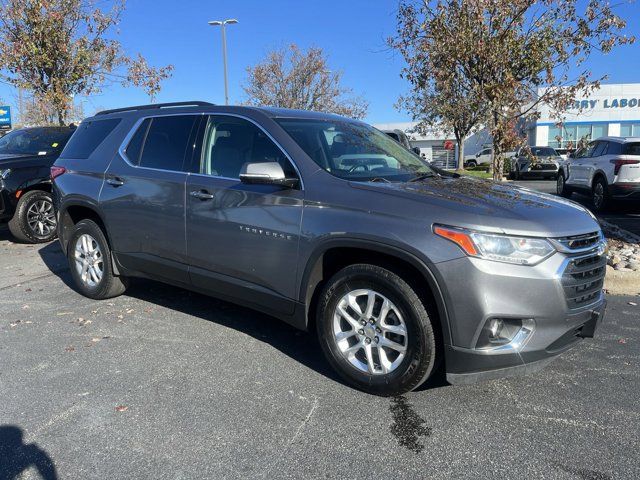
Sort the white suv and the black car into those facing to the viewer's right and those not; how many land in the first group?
0

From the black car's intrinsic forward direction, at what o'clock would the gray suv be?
The gray suv is roughly at 10 o'clock from the black car.

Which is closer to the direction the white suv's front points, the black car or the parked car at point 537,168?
the parked car

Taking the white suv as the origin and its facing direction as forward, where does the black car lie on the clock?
The black car is roughly at 9 o'clock from the white suv.

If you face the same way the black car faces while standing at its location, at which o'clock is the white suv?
The white suv is roughly at 8 o'clock from the black car.

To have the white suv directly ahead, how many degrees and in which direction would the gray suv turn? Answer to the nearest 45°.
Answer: approximately 90° to its left

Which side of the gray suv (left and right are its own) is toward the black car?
back

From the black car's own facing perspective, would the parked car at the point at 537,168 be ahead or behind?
behind

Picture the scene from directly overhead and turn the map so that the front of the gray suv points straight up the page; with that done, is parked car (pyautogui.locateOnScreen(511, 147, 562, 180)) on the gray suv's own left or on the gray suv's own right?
on the gray suv's own left

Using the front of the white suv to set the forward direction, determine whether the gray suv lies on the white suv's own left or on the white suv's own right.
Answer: on the white suv's own left

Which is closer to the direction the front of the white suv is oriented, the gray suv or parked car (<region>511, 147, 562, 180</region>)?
the parked car

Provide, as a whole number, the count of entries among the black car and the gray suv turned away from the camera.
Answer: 0

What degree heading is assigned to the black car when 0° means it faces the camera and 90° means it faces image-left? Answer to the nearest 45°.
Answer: approximately 45°
